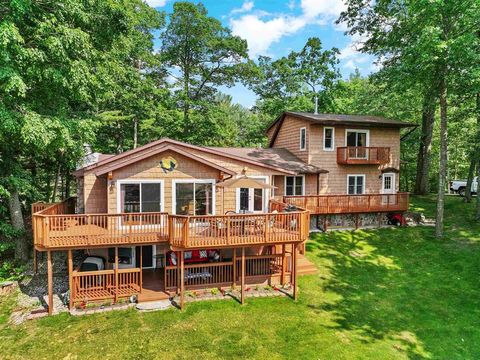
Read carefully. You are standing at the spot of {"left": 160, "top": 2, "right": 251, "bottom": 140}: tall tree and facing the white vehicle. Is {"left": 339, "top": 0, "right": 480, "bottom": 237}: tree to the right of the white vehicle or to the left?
right

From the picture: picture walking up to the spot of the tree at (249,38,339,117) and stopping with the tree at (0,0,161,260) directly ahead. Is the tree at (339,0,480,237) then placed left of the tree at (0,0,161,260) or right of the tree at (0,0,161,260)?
left

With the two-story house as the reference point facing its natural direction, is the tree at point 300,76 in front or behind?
behind

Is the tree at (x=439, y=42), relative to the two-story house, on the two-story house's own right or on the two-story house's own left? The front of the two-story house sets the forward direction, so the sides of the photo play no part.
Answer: on the two-story house's own left

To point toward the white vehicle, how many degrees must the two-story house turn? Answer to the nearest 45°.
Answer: approximately 135° to its left

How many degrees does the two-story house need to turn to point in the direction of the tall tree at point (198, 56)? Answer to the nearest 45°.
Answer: approximately 180°

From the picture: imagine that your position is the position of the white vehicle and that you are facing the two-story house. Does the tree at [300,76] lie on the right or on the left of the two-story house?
right

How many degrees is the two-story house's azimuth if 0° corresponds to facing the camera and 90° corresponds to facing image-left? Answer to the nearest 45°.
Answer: approximately 0°
